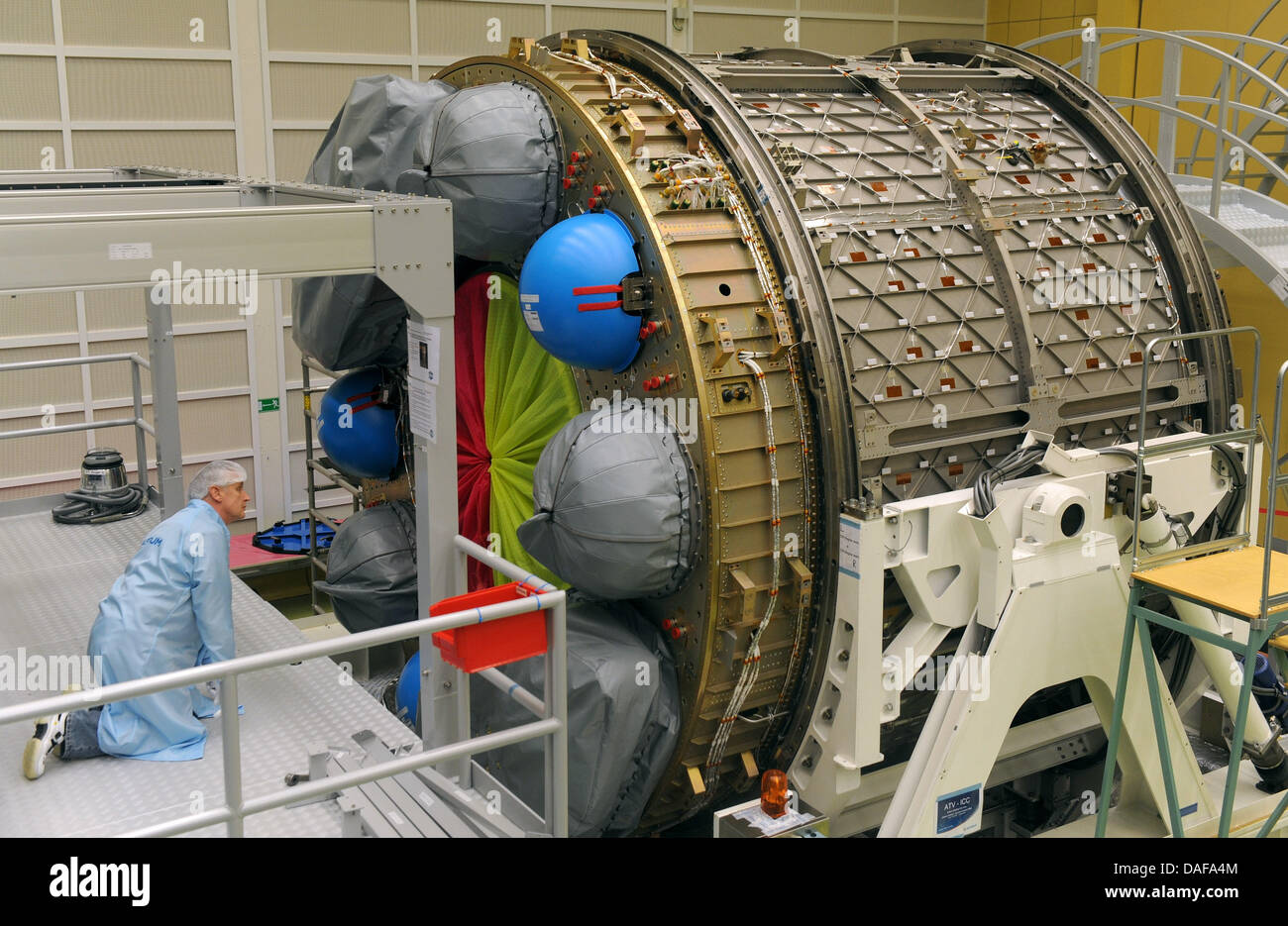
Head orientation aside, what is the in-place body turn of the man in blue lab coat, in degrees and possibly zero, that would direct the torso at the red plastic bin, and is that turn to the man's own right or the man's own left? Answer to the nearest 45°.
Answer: approximately 45° to the man's own right

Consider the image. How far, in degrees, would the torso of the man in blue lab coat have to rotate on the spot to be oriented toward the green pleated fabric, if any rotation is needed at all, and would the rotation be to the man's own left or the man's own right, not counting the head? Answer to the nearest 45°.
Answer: approximately 45° to the man's own left

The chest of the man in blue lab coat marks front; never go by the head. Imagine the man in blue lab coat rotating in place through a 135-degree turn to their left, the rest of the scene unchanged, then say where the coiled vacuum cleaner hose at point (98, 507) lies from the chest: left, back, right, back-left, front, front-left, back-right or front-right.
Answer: front-right

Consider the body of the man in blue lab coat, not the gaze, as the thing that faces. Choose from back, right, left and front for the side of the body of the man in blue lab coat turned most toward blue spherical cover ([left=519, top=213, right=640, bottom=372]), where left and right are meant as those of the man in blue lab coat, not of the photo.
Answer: front

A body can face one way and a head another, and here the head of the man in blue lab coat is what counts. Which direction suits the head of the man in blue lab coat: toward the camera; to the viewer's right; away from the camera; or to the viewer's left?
to the viewer's right

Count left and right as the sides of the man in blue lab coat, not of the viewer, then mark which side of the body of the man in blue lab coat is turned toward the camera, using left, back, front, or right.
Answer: right
